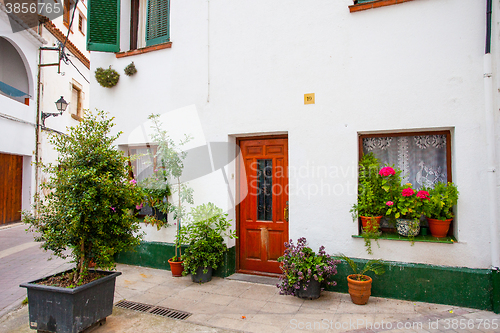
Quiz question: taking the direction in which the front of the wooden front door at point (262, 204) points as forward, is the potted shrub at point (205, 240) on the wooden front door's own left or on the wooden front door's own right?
on the wooden front door's own right

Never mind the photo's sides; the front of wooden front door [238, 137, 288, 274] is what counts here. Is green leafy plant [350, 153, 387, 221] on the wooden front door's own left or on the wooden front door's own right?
on the wooden front door's own left

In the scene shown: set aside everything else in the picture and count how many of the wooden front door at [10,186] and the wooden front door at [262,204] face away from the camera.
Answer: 0

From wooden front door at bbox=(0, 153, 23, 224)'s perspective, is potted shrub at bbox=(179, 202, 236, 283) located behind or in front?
in front

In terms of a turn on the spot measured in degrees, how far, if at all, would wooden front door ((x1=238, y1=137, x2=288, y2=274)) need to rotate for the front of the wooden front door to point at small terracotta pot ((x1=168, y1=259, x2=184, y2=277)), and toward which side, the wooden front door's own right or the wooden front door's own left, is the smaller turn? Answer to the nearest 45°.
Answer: approximately 90° to the wooden front door's own right

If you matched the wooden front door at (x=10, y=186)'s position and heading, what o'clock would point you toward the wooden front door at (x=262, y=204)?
the wooden front door at (x=262, y=204) is roughly at 1 o'clock from the wooden front door at (x=10, y=186).

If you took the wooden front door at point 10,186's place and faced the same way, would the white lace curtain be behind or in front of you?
in front

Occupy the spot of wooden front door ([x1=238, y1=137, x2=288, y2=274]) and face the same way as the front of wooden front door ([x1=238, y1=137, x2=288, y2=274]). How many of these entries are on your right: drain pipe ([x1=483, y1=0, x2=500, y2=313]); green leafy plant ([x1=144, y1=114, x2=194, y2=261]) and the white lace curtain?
1

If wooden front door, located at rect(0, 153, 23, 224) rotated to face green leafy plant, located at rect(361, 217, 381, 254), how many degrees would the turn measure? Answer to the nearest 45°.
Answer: approximately 45° to its right

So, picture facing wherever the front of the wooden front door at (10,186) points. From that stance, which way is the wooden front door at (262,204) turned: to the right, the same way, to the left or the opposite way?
to the right

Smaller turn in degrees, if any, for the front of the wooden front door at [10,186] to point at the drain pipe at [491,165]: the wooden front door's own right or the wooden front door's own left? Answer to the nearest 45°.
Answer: approximately 45° to the wooden front door's own right

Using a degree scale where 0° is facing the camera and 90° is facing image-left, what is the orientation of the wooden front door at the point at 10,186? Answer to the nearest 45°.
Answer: approximately 315°
